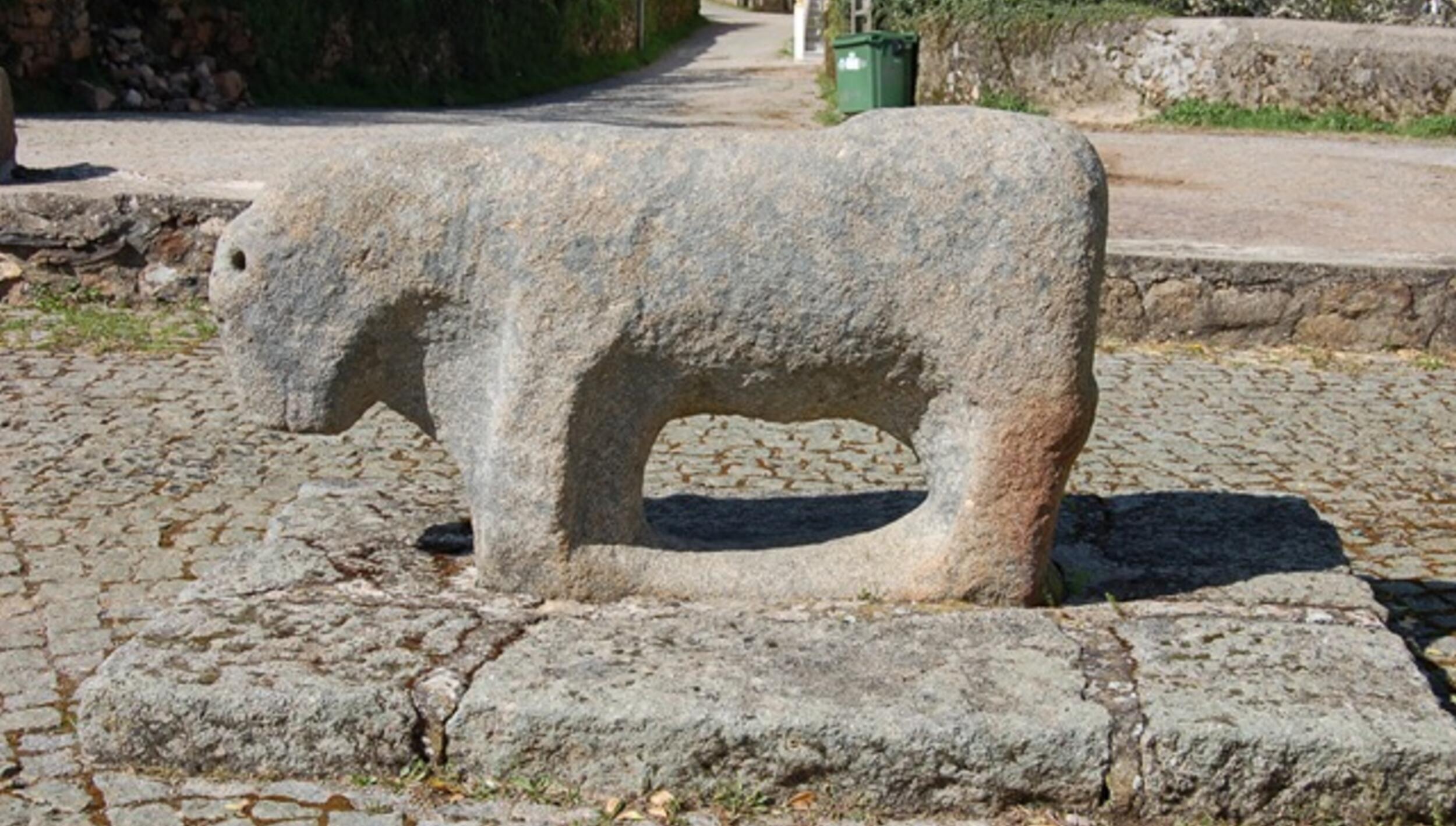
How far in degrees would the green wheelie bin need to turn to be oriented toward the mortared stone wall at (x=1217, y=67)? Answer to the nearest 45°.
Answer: approximately 135° to its left

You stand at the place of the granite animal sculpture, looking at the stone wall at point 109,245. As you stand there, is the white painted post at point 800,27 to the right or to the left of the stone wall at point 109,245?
right

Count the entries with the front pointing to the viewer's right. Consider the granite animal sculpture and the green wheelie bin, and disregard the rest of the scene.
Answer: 0

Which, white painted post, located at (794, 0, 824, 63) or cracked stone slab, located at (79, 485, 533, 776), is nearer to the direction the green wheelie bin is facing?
the cracked stone slab

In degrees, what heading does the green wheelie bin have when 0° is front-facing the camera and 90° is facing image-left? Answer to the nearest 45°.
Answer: approximately 45°

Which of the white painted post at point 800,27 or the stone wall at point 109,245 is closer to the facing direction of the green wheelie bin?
the stone wall

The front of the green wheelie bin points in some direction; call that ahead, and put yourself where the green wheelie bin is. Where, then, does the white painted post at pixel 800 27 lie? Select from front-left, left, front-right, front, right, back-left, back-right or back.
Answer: back-right

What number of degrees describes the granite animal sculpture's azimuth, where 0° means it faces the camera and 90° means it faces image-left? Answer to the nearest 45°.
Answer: approximately 90°

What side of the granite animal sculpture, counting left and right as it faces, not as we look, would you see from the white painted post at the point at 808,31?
right

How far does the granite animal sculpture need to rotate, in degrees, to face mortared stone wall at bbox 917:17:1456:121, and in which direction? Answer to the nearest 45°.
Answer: approximately 135° to its right

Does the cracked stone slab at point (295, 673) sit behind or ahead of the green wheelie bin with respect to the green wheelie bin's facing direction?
ahead

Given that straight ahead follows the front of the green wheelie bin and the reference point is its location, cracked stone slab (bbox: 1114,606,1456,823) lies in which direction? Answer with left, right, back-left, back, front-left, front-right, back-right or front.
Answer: front-left

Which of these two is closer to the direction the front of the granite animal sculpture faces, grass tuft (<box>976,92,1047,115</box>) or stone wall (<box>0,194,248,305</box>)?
the stone wall

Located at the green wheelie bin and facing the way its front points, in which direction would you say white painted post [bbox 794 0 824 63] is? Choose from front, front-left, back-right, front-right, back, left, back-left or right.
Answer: back-right

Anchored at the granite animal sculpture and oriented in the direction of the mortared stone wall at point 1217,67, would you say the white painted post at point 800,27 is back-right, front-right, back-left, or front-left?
front-left

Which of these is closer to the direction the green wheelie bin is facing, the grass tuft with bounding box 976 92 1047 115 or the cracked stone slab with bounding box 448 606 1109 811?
the cracked stone slab
